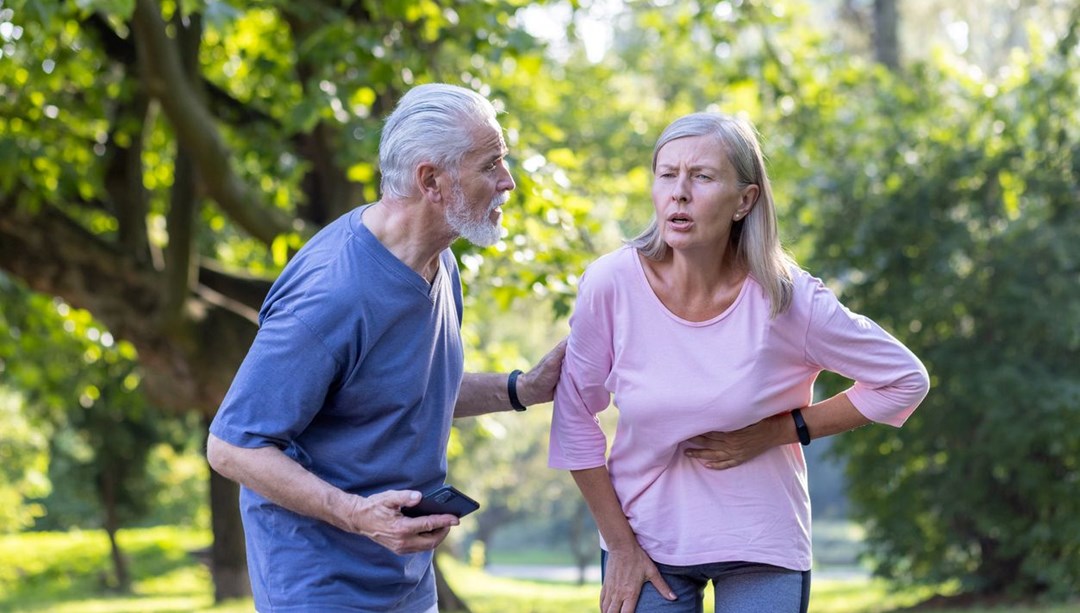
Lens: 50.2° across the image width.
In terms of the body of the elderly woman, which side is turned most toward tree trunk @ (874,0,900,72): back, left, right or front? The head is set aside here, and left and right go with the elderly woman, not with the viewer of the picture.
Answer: back

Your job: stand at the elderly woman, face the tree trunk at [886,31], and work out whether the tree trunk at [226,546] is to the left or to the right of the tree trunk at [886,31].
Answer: left

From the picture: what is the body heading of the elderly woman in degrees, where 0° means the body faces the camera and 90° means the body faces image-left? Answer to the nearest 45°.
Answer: approximately 0°

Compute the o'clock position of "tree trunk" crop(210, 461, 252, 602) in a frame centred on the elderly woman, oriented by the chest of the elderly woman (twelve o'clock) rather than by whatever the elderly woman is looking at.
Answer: The tree trunk is roughly at 5 o'clock from the elderly woman.

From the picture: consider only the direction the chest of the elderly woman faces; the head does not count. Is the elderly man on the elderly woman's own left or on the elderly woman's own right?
on the elderly woman's own right

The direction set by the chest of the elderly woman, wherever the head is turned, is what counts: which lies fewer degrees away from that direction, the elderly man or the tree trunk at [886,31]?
the elderly man

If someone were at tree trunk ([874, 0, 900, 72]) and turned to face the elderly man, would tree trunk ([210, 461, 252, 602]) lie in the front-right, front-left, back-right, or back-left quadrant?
front-right

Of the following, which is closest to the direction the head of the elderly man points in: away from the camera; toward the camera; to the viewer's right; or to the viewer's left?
to the viewer's right

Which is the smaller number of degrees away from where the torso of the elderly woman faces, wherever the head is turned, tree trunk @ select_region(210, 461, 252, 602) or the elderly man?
the elderly man
